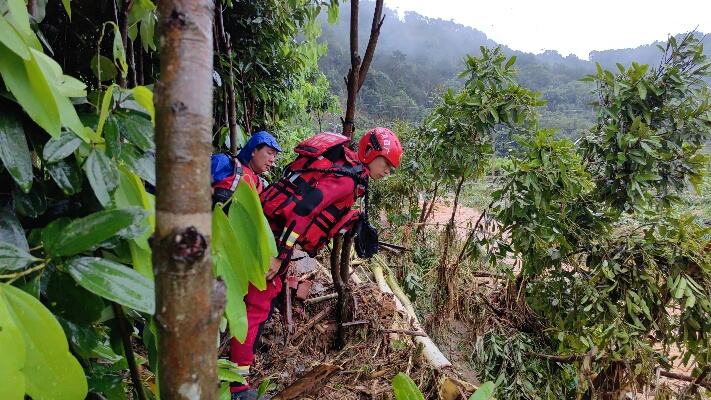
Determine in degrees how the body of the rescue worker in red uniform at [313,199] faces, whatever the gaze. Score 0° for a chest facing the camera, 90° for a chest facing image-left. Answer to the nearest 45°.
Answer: approximately 270°
